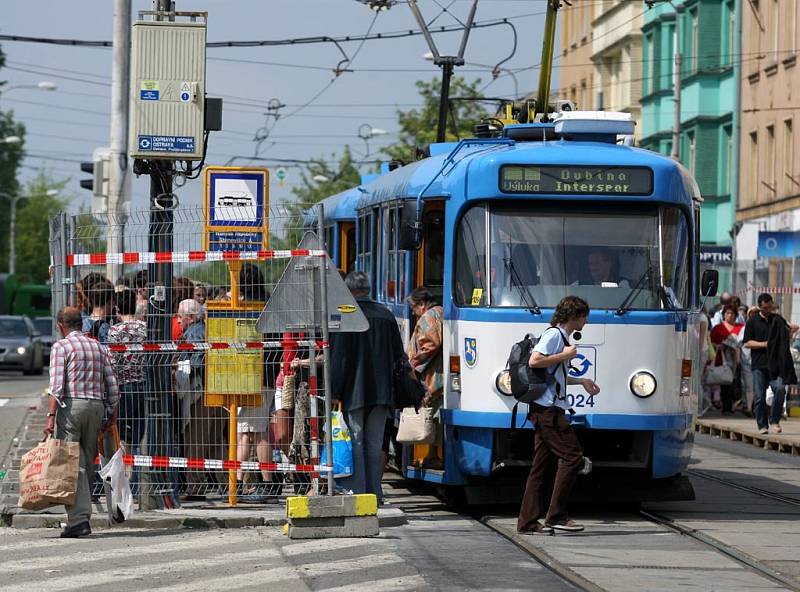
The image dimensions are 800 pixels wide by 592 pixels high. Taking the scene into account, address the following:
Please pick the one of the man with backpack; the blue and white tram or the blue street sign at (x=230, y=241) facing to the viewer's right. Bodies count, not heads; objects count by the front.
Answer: the man with backpack

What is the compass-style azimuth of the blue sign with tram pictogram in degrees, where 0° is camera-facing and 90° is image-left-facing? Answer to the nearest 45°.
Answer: approximately 0°

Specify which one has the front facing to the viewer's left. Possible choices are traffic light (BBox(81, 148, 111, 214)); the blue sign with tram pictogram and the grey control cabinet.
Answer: the traffic light

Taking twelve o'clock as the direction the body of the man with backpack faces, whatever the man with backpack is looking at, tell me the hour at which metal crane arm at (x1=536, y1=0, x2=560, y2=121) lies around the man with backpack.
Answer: The metal crane arm is roughly at 9 o'clock from the man with backpack.

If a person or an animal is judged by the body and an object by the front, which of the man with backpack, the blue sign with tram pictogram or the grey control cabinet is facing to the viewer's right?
the man with backpack

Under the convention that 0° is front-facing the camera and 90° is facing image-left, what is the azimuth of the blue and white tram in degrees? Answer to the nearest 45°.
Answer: approximately 0°

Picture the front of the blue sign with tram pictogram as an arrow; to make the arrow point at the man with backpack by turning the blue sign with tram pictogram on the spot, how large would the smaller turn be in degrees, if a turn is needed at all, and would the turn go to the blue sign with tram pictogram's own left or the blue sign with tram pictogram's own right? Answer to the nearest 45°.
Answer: approximately 45° to the blue sign with tram pictogram's own left

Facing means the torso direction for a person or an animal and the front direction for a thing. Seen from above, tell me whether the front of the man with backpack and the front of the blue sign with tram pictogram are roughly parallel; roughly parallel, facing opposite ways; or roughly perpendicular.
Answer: roughly perpendicular

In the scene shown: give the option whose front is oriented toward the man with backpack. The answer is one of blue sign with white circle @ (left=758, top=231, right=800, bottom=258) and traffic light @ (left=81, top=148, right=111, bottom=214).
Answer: the blue sign with white circle

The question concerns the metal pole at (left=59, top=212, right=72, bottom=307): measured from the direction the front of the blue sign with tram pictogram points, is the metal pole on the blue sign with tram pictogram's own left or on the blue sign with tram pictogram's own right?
on the blue sign with tram pictogram's own right
